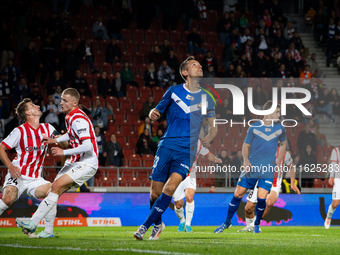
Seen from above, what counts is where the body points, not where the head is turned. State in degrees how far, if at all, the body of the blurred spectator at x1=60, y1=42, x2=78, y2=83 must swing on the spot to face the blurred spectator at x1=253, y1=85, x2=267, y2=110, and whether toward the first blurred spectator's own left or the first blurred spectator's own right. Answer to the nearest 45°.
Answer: approximately 45° to the first blurred spectator's own left

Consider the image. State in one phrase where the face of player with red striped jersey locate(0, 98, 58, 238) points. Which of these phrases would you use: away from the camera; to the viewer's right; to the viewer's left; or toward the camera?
to the viewer's right

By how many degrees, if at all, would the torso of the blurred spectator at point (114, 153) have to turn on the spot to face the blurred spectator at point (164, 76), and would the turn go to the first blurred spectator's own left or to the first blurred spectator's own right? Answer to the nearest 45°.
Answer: approximately 135° to the first blurred spectator's own left

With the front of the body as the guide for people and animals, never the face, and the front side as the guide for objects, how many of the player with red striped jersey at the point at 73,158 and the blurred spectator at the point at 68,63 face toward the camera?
1

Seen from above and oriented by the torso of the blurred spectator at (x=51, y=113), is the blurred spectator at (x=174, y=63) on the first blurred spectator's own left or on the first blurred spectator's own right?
on the first blurred spectator's own left

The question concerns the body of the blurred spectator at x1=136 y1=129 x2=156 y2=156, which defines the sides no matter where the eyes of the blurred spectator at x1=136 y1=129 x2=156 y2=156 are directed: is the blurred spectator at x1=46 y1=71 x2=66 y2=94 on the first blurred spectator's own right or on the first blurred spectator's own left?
on the first blurred spectator's own right

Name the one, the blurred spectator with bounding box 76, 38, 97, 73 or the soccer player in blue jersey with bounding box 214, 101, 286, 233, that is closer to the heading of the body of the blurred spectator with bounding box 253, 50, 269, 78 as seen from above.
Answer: the soccer player in blue jersey
